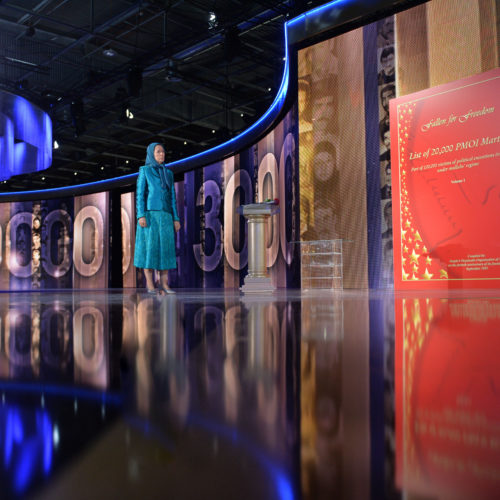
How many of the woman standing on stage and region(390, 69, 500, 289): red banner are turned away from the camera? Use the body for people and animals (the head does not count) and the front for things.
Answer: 0

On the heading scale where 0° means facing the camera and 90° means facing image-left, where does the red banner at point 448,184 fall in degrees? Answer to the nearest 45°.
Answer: approximately 45°

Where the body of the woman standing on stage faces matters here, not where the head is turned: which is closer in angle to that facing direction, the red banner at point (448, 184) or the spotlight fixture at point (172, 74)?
the red banner

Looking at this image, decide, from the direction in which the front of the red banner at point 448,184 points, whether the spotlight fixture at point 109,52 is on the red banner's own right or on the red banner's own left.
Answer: on the red banner's own right

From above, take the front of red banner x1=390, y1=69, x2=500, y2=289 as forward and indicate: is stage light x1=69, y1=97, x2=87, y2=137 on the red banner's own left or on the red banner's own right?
on the red banner's own right

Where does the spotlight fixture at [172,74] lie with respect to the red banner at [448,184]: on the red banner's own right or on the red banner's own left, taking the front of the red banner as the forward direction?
on the red banner's own right
